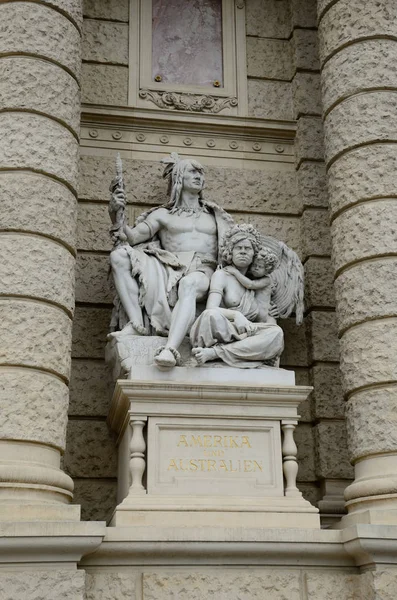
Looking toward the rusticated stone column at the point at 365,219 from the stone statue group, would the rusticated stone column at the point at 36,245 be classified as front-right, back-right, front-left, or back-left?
back-right

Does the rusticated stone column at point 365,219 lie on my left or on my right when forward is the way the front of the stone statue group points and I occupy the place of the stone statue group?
on my left

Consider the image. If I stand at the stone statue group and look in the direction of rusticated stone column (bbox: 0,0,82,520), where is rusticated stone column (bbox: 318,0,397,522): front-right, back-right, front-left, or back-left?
back-left

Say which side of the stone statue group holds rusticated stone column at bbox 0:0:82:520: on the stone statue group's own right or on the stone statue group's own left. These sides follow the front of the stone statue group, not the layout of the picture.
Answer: on the stone statue group's own right

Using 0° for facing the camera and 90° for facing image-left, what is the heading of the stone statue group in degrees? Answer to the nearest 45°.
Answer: approximately 0°
